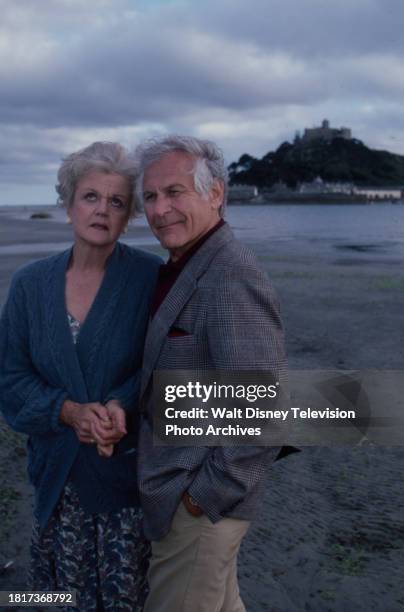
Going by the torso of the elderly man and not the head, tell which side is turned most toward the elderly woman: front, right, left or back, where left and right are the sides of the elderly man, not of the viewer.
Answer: right
